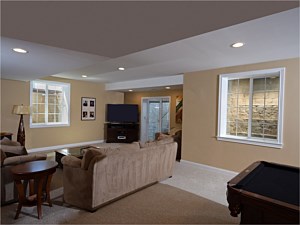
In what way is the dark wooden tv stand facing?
toward the camera

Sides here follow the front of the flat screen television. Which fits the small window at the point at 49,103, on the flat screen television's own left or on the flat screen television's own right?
on the flat screen television's own right

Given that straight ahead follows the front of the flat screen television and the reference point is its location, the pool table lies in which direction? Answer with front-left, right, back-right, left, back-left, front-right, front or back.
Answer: front

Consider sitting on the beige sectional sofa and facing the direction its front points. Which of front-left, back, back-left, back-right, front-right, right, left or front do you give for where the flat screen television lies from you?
front-right

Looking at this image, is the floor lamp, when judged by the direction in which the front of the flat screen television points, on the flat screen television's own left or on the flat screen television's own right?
on the flat screen television's own right

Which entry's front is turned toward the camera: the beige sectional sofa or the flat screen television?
the flat screen television

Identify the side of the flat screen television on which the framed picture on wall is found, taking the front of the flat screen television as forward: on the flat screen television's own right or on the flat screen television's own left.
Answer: on the flat screen television's own right

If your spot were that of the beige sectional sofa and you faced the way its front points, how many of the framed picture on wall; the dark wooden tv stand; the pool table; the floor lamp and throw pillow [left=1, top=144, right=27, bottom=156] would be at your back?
1

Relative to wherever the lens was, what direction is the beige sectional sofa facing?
facing away from the viewer and to the left of the viewer

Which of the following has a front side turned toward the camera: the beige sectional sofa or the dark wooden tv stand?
the dark wooden tv stand

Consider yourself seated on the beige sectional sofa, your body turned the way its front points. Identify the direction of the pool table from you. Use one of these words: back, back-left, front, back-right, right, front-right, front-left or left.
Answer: back

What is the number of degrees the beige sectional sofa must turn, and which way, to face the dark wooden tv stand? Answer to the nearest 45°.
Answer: approximately 45° to its right

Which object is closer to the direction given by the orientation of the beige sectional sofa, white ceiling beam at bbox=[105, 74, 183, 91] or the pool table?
the white ceiling beam

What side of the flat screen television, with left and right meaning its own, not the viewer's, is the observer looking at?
front
